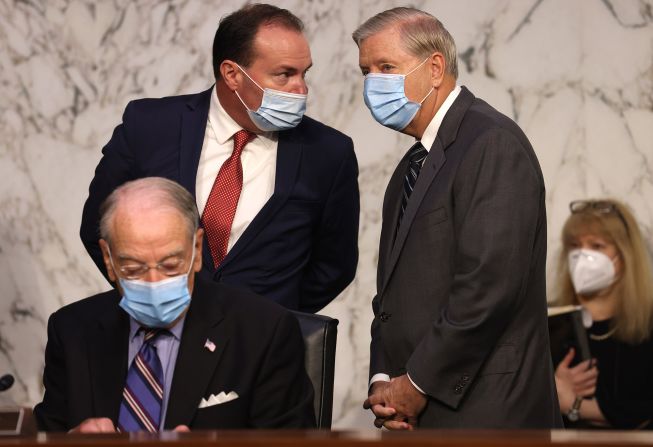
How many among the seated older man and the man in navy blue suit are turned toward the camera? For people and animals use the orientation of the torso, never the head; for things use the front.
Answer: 2

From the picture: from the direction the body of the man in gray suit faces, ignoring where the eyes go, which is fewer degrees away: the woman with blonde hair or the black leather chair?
the black leather chair

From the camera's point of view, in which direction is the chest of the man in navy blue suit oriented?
toward the camera

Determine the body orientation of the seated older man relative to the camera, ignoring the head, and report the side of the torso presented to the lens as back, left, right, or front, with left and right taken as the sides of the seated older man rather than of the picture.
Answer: front

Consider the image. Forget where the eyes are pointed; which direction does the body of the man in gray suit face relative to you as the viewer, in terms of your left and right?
facing the viewer and to the left of the viewer
